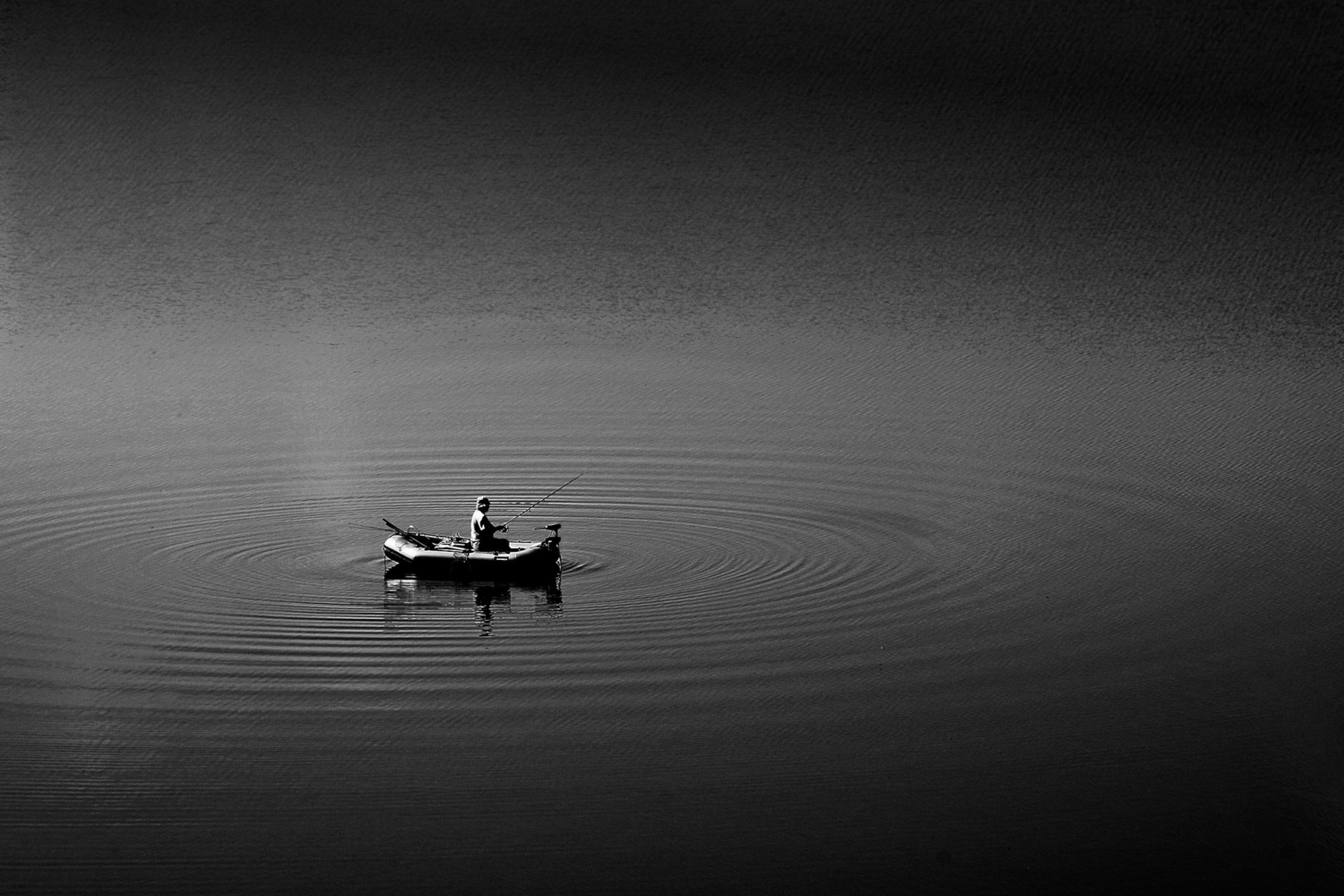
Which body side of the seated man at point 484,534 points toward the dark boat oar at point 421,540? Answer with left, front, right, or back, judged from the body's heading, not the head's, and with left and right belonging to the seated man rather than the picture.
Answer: back

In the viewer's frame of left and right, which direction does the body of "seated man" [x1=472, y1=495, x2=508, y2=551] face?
facing to the right of the viewer

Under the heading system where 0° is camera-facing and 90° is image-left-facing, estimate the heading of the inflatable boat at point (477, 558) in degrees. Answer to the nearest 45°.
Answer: approximately 90°
